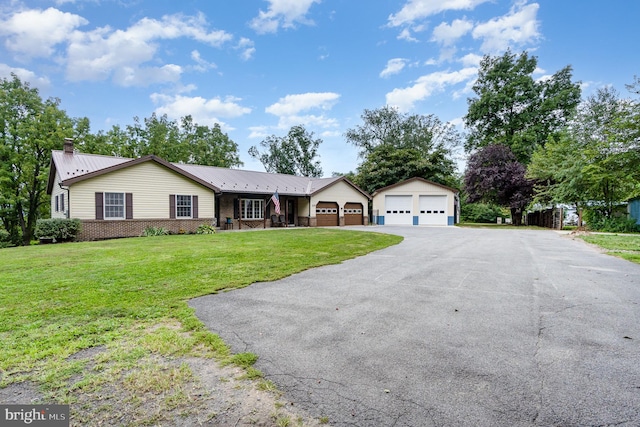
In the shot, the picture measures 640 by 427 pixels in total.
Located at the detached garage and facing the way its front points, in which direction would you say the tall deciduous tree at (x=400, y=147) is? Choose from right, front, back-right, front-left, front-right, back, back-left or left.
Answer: back

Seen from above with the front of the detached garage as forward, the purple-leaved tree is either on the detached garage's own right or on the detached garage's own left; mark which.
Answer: on the detached garage's own left

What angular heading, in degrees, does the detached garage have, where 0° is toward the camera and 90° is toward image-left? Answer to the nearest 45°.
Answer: approximately 0°

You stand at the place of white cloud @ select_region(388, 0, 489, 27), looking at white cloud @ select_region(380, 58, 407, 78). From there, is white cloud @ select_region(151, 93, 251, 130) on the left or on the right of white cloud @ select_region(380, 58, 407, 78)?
left

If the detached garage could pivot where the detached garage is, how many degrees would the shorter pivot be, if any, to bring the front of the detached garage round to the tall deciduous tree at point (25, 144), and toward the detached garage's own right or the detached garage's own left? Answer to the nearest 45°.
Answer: approximately 90° to the detached garage's own right
